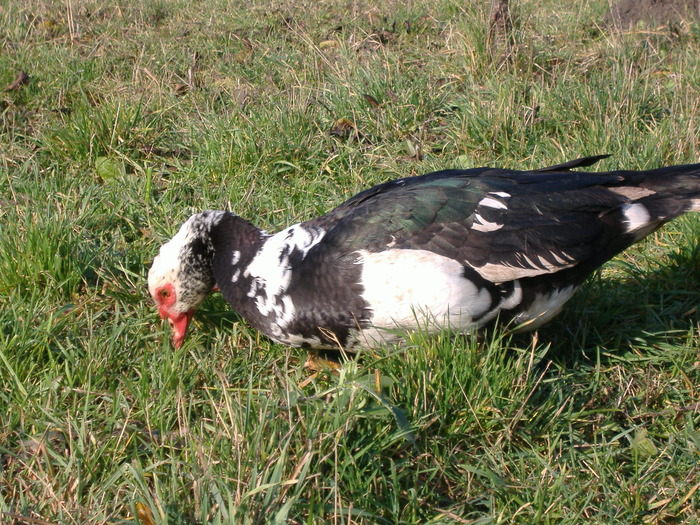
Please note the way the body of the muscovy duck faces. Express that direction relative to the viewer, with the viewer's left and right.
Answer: facing to the left of the viewer
